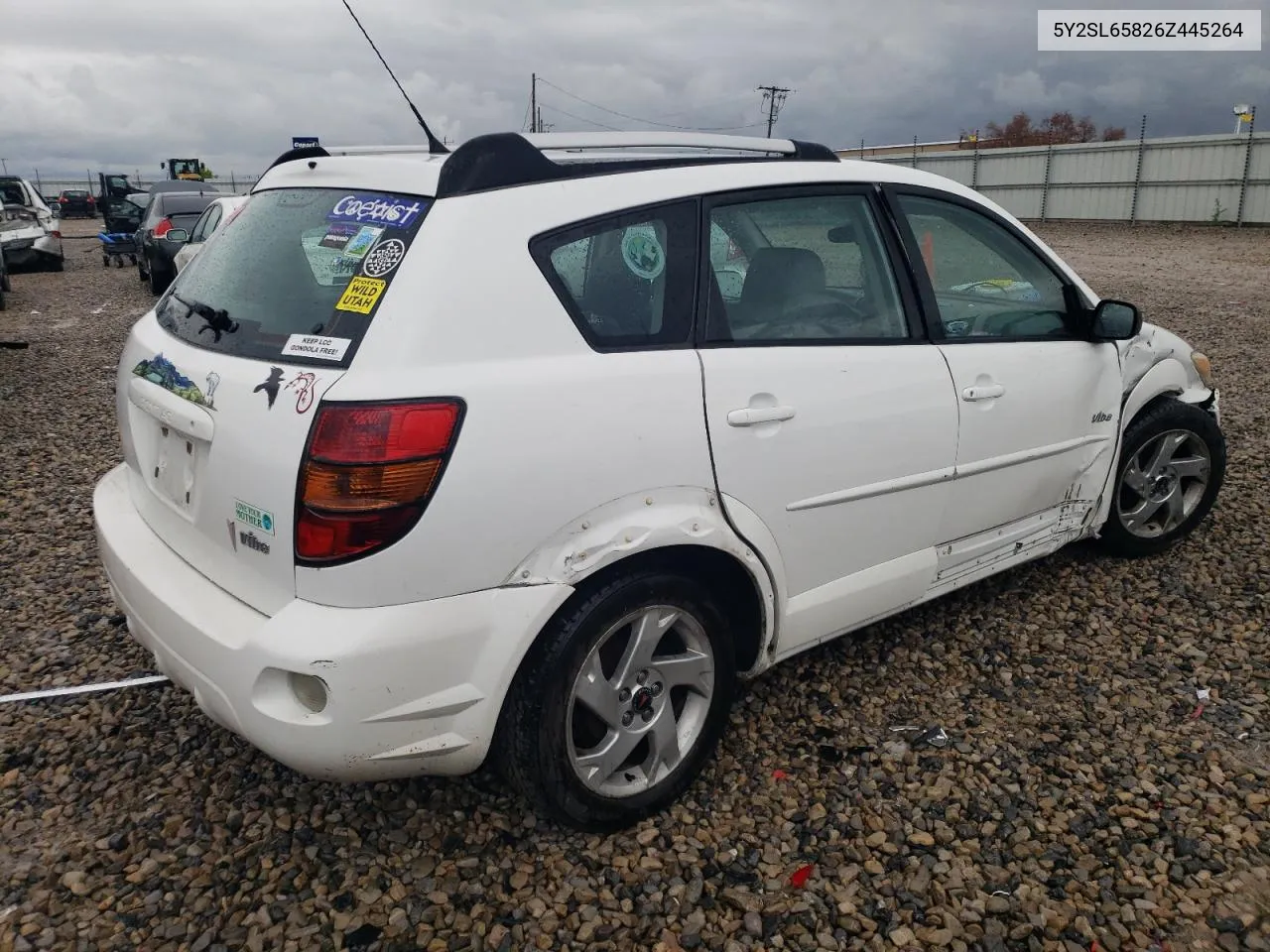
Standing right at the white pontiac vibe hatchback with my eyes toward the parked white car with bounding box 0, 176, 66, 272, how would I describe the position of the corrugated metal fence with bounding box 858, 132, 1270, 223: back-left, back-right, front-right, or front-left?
front-right

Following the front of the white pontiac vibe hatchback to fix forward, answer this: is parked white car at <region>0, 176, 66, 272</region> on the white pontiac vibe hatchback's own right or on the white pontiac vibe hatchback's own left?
on the white pontiac vibe hatchback's own left

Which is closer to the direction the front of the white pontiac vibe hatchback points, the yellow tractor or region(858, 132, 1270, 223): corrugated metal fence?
the corrugated metal fence

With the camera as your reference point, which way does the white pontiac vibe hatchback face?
facing away from the viewer and to the right of the viewer

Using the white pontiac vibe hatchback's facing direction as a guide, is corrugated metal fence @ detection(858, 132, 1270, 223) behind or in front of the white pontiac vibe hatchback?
in front

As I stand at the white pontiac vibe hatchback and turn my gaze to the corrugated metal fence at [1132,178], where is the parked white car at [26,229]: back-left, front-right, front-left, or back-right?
front-left

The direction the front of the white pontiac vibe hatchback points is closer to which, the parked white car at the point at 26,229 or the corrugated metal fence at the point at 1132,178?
the corrugated metal fence

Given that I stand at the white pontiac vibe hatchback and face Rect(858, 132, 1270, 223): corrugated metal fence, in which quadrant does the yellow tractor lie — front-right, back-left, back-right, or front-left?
front-left

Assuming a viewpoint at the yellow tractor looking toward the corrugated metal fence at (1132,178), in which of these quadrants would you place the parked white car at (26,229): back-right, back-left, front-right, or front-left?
front-right
